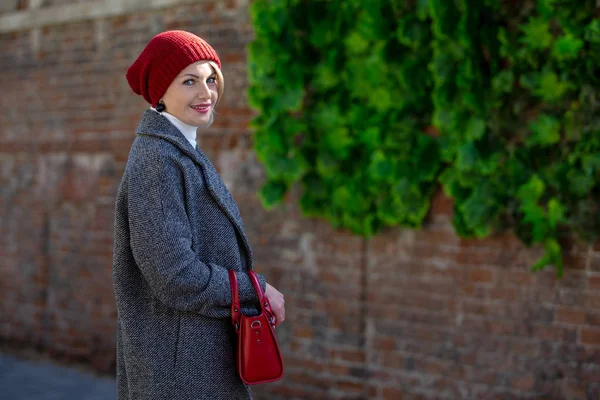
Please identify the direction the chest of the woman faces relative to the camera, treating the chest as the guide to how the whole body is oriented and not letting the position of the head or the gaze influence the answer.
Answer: to the viewer's right

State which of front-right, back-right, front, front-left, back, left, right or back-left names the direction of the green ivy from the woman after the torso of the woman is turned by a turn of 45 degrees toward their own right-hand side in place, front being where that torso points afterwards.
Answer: left
